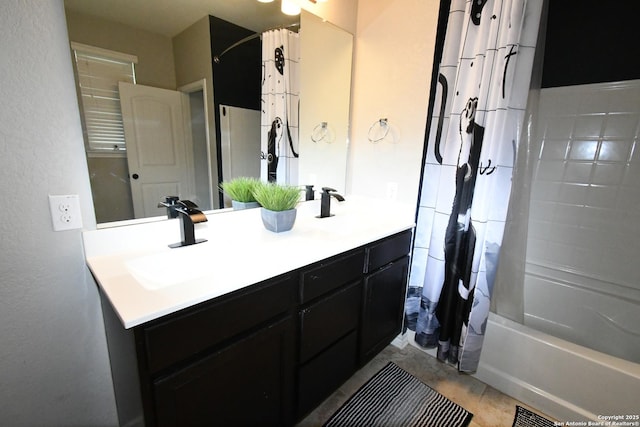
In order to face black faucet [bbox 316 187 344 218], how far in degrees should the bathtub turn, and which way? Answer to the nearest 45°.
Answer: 0° — it already faces it

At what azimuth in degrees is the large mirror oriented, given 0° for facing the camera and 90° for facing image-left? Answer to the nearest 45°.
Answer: approximately 315°

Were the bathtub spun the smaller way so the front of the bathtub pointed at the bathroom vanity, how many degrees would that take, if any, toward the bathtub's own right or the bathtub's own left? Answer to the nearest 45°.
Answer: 0° — it already faces it

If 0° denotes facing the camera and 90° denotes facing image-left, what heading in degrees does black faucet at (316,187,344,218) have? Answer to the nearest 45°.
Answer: approximately 315°

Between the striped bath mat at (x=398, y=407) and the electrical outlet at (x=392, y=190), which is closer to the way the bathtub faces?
the striped bath mat

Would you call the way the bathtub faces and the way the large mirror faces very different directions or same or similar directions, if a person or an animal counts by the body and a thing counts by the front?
very different directions

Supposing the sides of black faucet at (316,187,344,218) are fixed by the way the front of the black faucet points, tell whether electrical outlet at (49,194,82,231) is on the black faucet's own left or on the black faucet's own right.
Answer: on the black faucet's own right

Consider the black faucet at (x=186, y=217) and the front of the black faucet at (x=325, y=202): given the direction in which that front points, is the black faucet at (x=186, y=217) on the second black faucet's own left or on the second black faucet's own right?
on the second black faucet's own right

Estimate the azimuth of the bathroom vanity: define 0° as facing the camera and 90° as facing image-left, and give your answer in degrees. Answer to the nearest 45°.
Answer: approximately 315°

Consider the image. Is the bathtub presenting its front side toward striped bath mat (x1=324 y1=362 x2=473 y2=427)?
yes
